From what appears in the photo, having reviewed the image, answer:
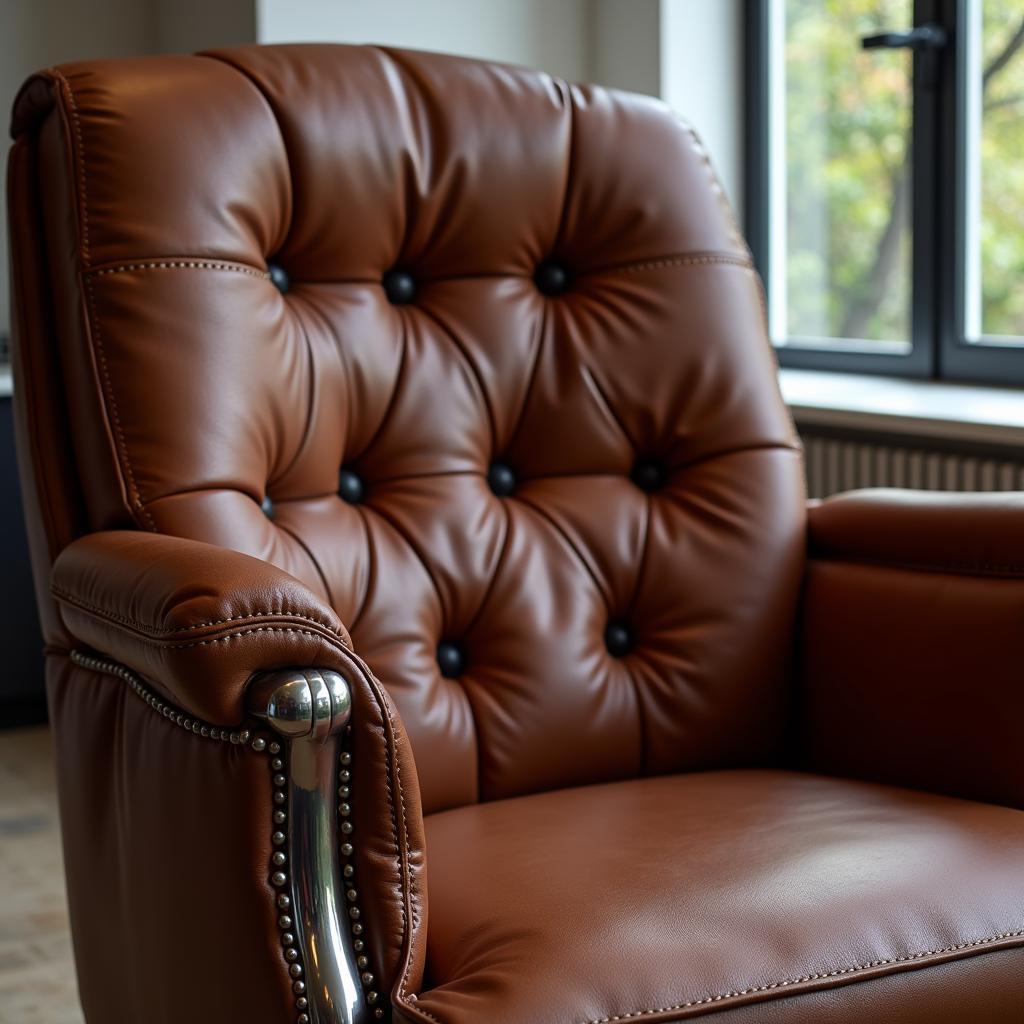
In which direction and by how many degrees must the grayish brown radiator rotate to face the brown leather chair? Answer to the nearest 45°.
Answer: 0° — it already faces it

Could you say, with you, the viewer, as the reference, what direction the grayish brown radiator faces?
facing the viewer

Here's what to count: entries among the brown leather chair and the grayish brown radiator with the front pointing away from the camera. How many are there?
0

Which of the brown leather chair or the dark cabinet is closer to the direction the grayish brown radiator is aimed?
the brown leather chair

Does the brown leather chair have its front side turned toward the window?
no

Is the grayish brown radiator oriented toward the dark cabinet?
no

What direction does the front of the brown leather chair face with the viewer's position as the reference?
facing the viewer and to the right of the viewer
